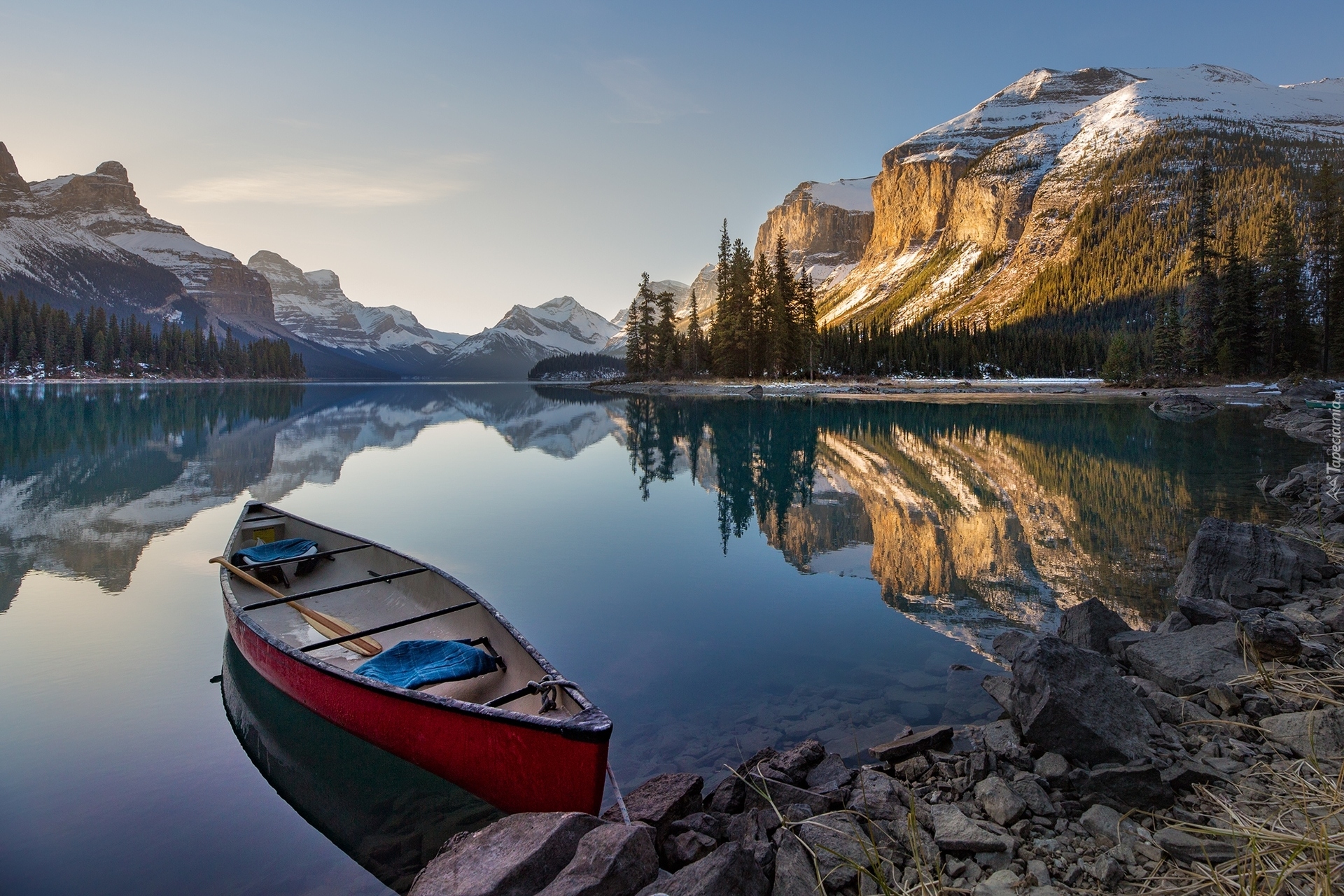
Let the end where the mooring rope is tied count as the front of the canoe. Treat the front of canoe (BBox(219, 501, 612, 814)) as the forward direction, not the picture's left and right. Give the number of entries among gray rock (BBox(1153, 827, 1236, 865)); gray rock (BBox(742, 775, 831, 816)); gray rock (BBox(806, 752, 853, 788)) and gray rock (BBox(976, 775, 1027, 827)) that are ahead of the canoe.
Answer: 4

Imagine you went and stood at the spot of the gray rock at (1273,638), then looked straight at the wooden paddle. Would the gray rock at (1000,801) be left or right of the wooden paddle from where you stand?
left

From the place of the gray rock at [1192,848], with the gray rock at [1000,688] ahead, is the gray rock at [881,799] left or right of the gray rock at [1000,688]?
left

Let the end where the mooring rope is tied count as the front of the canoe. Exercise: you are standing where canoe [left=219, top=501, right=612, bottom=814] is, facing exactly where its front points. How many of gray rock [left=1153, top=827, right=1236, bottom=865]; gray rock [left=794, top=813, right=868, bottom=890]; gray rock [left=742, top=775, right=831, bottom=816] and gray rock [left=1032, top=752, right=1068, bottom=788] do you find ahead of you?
4
